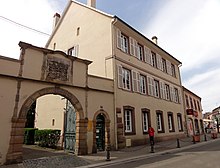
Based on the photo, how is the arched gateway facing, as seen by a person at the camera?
facing the viewer and to the right of the viewer

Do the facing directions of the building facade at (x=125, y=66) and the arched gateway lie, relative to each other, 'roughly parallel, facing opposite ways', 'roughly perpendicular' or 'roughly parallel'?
roughly parallel

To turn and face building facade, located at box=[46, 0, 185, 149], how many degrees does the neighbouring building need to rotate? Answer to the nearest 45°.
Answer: approximately 45° to its right

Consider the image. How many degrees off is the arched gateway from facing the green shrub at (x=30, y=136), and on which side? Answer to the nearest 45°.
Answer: approximately 135° to its left

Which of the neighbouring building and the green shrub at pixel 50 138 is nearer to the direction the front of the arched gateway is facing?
the neighbouring building

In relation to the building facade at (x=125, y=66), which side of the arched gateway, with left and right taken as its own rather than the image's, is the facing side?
left

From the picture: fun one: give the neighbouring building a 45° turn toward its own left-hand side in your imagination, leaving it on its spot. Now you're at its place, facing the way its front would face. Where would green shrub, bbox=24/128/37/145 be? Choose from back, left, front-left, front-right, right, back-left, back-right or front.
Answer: back-right

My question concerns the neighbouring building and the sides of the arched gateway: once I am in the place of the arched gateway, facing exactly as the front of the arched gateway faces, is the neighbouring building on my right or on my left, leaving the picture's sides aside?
on my left

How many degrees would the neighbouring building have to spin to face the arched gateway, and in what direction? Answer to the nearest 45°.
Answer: approximately 45° to its right

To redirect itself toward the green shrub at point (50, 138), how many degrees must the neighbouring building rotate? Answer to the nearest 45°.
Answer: approximately 90° to its right

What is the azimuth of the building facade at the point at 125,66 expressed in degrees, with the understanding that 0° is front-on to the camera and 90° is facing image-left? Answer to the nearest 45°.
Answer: approximately 315°

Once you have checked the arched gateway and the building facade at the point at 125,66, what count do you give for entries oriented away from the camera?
0
